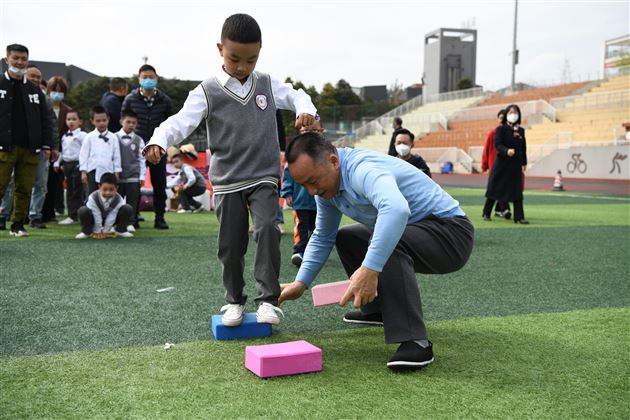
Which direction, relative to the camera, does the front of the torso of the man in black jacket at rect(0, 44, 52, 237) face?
toward the camera

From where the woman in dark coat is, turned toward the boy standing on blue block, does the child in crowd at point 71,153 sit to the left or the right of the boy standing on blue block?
right

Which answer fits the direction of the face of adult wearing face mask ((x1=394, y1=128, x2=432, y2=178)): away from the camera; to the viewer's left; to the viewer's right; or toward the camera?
toward the camera

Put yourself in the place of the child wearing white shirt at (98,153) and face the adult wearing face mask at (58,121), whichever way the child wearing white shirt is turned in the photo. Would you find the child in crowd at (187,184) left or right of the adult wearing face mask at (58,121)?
right

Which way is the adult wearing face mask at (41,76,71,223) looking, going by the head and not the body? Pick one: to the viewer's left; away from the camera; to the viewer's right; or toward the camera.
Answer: toward the camera

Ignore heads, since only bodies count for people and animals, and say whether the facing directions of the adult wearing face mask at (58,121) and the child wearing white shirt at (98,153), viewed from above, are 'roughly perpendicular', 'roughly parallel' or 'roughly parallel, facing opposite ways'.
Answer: roughly parallel

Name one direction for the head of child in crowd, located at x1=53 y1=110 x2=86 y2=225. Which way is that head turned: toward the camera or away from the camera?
toward the camera

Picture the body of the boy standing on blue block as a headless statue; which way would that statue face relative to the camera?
toward the camera

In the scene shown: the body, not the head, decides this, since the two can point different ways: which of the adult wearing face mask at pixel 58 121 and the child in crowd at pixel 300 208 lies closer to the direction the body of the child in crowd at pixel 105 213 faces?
the child in crowd

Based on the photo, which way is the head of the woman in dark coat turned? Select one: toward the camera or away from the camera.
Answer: toward the camera

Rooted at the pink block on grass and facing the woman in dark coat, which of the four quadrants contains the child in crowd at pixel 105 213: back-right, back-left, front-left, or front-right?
front-left

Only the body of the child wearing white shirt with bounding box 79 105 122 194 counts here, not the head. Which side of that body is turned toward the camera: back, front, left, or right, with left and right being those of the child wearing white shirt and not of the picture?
front

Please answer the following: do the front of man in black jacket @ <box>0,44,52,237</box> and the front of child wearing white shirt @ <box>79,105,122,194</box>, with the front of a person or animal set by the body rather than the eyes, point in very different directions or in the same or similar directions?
same or similar directions

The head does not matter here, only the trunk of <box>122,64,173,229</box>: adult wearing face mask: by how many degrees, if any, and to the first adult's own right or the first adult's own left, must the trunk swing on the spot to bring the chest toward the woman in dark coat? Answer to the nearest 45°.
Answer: approximately 90° to the first adult's own left

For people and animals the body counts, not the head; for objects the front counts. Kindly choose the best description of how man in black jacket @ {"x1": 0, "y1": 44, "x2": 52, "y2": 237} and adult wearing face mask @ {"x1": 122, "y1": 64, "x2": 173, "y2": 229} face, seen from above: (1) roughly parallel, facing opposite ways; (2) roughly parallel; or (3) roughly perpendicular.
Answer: roughly parallel
